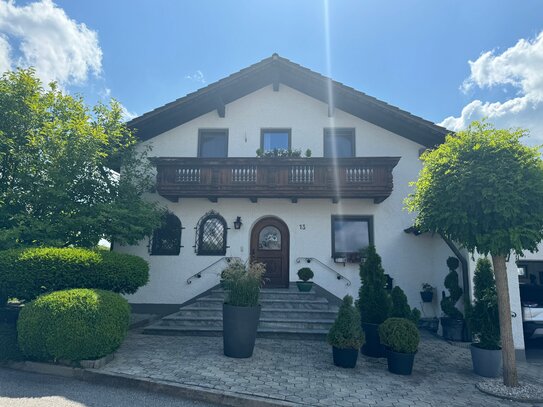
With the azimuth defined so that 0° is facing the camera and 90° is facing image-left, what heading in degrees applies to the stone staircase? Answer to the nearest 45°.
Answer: approximately 0°

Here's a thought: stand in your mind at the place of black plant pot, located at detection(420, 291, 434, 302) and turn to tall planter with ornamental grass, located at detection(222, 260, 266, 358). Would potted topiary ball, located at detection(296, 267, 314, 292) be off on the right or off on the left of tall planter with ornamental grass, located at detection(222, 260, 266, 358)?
right

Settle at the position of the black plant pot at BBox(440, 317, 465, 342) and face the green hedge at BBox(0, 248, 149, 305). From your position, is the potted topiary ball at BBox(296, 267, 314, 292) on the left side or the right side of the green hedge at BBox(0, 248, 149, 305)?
right

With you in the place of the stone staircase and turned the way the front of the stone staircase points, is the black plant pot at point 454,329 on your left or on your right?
on your left

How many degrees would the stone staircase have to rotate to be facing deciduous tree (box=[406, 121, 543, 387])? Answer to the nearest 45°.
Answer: approximately 45° to its left

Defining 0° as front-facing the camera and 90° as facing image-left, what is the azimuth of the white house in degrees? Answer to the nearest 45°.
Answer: approximately 0°

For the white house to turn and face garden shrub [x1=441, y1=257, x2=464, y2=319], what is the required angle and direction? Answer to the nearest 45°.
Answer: approximately 90° to its left
